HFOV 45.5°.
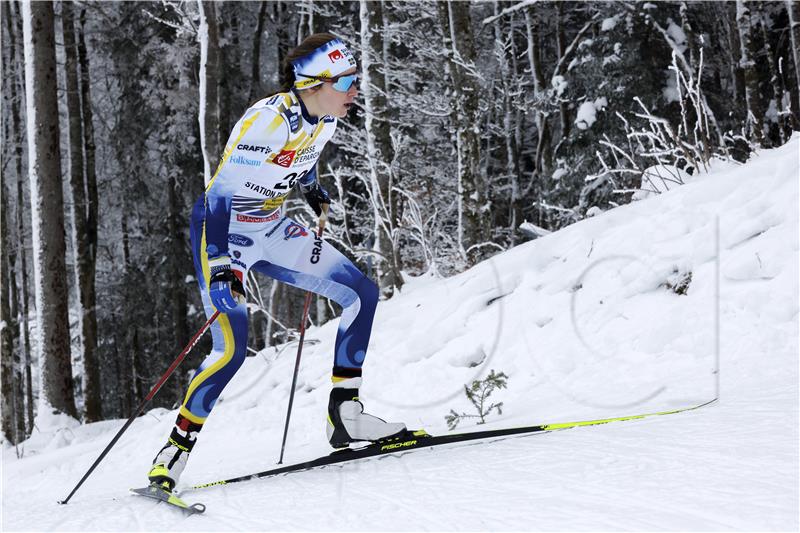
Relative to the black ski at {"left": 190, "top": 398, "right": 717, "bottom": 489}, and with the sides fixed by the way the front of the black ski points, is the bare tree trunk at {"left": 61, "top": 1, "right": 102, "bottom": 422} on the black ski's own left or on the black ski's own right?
on the black ski's own left

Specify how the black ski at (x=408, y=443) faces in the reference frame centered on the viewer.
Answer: facing to the right of the viewer

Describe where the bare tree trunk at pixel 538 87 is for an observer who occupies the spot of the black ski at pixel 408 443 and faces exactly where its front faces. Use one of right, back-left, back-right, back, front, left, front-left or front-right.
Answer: left

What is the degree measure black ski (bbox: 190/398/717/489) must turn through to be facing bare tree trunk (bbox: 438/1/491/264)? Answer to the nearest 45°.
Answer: approximately 90° to its left

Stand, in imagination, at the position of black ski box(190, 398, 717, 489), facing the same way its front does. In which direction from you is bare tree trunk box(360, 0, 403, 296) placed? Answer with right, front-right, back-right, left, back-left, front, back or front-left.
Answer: left

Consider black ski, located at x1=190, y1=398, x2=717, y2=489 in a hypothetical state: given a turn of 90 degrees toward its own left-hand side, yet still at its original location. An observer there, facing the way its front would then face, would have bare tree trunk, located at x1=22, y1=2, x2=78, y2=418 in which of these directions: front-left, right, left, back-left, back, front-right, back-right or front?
front-left

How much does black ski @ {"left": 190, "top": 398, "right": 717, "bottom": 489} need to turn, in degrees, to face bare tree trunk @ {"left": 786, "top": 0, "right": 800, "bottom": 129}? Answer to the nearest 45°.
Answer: approximately 45° to its left

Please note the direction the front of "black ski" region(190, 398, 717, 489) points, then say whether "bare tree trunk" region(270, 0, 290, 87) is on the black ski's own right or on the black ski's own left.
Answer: on the black ski's own left

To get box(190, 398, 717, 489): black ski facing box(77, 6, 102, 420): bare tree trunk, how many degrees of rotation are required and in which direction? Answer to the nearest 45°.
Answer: approximately 135° to its left

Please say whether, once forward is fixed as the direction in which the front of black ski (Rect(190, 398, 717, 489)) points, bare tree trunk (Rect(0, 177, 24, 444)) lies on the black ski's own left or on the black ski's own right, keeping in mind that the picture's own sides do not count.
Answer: on the black ski's own left

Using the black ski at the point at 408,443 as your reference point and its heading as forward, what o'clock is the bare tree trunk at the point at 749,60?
The bare tree trunk is roughly at 10 o'clock from the black ski.

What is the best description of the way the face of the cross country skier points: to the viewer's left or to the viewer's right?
to the viewer's right
